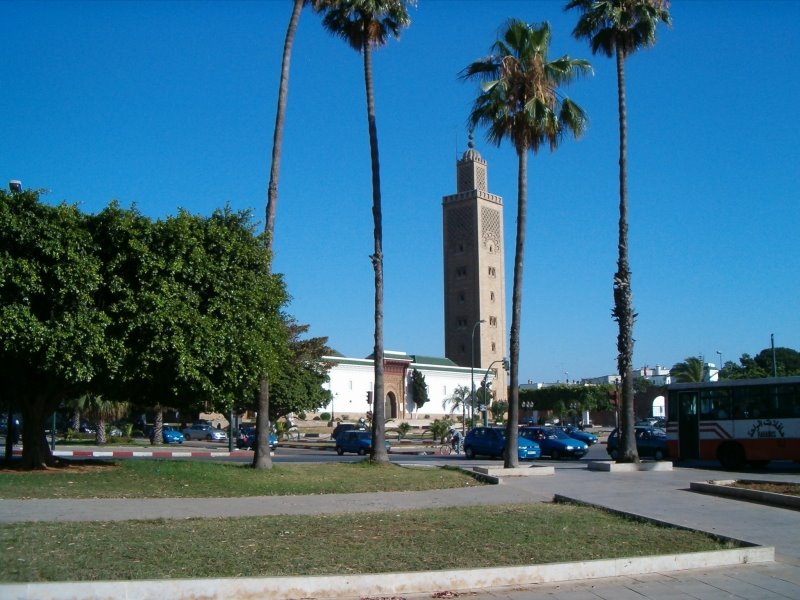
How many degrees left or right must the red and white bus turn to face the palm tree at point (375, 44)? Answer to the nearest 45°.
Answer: approximately 135° to its right

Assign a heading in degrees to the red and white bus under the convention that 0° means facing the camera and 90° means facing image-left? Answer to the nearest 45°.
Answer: approximately 270°

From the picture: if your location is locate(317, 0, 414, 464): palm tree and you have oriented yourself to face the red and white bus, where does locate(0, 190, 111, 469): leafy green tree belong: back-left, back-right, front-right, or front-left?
back-right

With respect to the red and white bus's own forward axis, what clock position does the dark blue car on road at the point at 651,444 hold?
The dark blue car on road is roughly at 6 o'clock from the red and white bus.
